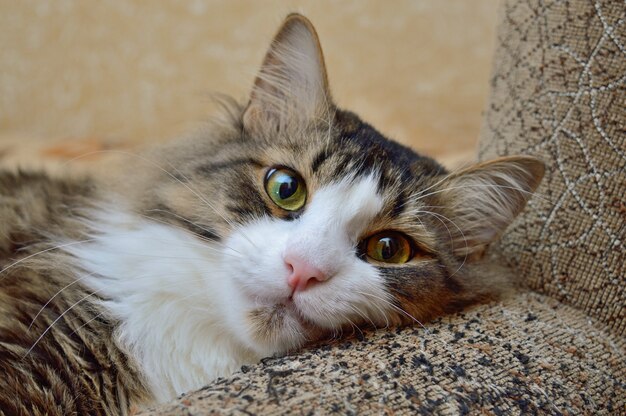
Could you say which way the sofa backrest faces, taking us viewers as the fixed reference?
facing the viewer and to the left of the viewer

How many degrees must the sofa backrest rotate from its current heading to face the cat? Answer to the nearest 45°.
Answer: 0° — it already faces it
